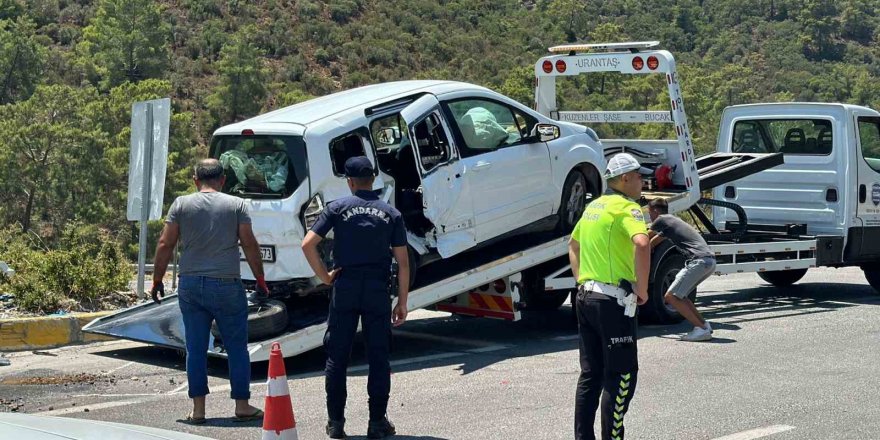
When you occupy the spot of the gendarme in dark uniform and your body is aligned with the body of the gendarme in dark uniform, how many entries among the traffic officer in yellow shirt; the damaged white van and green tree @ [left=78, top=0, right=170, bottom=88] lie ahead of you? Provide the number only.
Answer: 2

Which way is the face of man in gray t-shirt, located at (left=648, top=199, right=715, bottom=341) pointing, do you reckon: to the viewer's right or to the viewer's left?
to the viewer's left

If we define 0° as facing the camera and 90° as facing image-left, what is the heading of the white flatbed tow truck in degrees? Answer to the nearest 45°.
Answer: approximately 225°

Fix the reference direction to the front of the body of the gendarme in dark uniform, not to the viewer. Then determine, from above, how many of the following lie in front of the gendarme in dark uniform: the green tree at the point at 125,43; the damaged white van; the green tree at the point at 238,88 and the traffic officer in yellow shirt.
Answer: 3

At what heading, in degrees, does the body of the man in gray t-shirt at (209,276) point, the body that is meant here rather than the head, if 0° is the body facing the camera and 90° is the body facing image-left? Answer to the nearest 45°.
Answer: approximately 180°

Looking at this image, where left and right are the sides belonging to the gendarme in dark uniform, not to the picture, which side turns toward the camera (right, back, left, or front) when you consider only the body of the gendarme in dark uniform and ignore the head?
back

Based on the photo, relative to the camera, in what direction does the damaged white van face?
facing away from the viewer and to the right of the viewer
